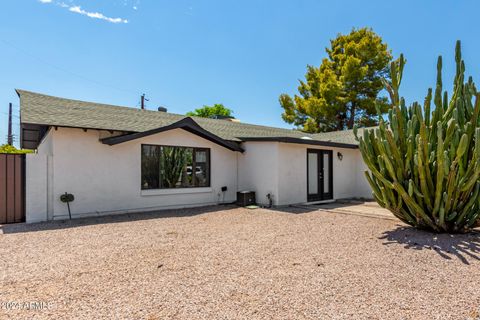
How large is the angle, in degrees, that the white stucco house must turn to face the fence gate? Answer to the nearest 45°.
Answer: approximately 90° to its right

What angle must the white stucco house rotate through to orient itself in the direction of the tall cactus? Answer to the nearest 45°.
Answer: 0° — it already faces it

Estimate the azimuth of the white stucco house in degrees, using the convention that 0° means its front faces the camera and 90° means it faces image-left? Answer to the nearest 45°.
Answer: approximately 315°
